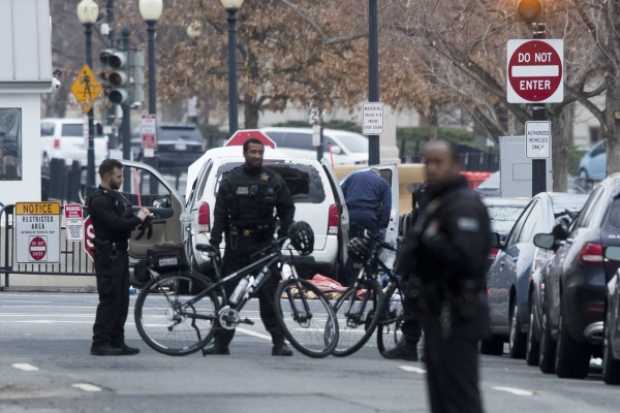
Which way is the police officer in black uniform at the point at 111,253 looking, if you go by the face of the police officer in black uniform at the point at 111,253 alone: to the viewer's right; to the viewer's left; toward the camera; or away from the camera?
to the viewer's right

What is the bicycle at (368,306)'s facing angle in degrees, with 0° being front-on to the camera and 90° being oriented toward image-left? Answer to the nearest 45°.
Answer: approximately 45°

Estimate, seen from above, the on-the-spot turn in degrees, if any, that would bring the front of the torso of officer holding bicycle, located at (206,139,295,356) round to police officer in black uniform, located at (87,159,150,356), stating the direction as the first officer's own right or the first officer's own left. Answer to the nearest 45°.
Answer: approximately 90° to the first officer's own right

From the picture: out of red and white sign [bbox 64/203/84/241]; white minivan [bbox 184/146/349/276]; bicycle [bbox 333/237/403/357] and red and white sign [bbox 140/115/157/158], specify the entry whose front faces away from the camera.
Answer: the white minivan

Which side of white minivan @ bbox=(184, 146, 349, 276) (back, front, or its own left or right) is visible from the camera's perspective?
back

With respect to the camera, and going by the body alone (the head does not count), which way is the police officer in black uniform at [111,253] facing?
to the viewer's right

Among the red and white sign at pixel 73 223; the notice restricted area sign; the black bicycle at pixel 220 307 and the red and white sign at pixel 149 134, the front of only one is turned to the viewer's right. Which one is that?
the black bicycle
